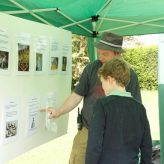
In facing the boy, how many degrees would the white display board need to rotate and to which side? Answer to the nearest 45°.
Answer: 0° — it already faces them

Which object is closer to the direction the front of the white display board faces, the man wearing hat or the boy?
the boy

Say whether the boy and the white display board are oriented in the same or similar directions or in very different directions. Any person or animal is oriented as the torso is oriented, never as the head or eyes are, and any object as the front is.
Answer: very different directions

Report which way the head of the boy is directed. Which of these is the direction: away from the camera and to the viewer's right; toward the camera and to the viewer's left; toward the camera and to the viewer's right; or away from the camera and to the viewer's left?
away from the camera and to the viewer's left

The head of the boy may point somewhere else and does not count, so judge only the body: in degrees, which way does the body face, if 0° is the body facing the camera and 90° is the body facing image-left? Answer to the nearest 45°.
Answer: approximately 135°

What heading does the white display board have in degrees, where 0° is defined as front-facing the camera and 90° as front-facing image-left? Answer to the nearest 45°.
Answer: approximately 315°
